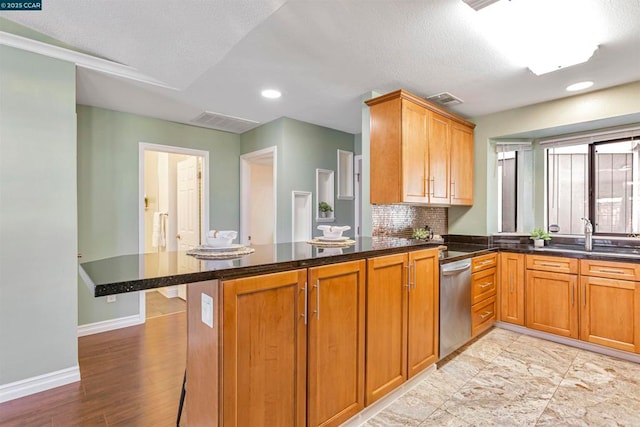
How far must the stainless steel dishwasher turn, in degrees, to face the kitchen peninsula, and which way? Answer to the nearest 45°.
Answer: approximately 90° to its right

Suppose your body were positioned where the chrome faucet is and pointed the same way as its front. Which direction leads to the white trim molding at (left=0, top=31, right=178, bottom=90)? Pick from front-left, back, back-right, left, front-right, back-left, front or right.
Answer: front

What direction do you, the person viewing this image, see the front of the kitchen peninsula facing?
facing the viewer and to the right of the viewer

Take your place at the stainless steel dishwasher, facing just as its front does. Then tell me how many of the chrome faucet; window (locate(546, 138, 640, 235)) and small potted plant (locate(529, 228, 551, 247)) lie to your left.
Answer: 3

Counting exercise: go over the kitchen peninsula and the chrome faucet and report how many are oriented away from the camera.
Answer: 0

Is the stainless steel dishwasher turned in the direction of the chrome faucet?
no

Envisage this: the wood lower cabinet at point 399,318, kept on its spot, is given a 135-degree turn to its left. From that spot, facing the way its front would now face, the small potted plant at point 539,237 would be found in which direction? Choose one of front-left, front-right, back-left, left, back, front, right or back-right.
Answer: front-right

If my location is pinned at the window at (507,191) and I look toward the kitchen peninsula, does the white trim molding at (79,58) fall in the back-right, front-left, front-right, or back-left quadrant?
front-right

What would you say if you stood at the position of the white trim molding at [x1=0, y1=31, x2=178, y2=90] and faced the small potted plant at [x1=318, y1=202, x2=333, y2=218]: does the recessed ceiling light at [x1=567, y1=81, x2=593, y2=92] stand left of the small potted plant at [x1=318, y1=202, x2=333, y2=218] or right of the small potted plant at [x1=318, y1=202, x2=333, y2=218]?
right

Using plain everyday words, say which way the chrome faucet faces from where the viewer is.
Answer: facing the viewer and to the left of the viewer

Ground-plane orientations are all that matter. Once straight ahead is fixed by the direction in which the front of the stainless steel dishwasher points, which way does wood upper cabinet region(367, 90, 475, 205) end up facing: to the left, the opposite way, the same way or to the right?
the same way

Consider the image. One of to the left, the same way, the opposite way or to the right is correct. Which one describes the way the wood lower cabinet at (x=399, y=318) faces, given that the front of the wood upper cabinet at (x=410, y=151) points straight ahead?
the same way

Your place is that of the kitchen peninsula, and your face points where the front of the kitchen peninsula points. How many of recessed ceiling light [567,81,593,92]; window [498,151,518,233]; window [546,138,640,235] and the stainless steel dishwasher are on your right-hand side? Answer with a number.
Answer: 0
